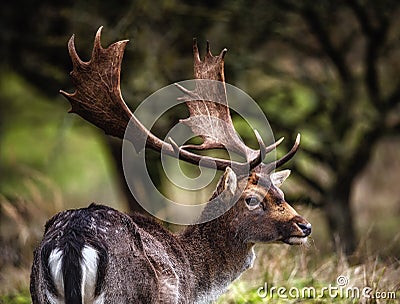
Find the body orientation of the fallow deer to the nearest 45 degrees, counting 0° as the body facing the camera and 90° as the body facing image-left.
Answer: approximately 225°

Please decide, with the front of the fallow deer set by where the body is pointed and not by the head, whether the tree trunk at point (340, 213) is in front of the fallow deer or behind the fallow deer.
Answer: in front

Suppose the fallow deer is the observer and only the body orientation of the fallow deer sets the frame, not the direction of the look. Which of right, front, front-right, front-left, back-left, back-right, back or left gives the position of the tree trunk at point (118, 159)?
front-left
